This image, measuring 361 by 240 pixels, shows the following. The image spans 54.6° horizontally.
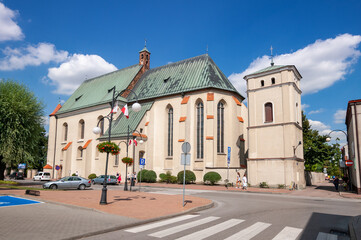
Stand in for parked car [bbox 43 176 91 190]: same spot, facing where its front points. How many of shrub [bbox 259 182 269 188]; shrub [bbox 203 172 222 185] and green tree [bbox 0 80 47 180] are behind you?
2

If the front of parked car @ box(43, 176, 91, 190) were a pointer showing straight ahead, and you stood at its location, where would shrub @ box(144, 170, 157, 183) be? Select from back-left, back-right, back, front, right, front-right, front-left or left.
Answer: back-right

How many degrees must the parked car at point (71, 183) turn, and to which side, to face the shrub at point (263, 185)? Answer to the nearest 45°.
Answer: approximately 180°

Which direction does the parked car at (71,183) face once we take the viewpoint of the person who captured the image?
facing to the left of the viewer

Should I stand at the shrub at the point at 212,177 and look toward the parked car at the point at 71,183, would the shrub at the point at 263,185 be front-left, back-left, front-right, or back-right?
back-left

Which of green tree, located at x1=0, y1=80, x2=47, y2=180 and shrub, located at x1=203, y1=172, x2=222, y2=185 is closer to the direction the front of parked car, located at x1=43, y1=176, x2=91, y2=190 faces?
the green tree

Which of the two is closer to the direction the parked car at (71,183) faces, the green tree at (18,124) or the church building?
the green tree
